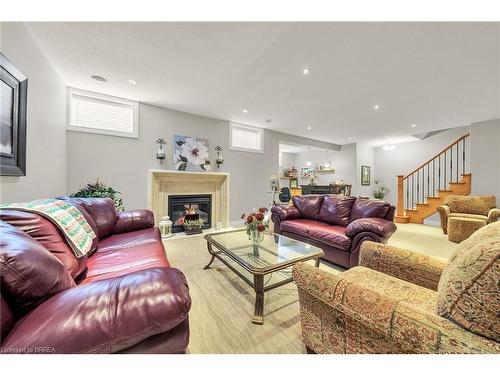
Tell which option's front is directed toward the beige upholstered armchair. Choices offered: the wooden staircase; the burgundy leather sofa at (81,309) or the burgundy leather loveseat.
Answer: the burgundy leather sofa

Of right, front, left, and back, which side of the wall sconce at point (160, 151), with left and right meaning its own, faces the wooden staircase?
left

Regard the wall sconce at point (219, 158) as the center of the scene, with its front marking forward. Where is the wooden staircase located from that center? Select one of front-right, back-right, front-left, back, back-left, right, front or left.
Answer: left

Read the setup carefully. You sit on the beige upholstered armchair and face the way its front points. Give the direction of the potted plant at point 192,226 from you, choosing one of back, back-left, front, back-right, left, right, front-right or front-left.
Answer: front-right

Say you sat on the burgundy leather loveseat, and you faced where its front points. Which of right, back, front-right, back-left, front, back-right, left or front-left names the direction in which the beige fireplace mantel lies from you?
front-right

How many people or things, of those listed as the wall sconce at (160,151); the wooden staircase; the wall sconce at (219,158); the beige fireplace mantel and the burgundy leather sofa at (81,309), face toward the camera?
3

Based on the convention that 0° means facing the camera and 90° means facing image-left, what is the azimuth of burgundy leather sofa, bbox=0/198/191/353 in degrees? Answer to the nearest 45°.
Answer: approximately 270°

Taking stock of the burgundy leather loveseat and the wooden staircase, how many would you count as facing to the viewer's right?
0

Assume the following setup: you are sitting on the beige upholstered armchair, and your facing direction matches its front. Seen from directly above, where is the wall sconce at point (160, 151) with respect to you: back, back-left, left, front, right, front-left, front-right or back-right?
front-right

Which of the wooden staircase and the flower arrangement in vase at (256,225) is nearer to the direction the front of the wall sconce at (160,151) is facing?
the flower arrangement in vase

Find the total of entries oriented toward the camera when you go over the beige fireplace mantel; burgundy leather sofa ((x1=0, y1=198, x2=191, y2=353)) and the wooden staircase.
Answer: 1

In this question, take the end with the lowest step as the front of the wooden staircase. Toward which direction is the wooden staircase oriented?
to the viewer's left
